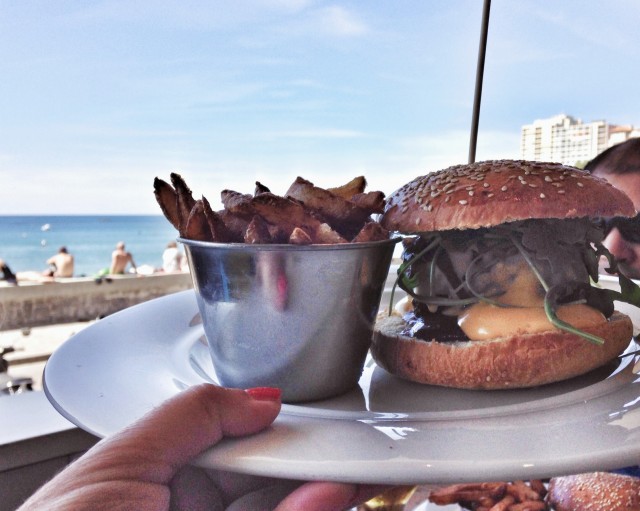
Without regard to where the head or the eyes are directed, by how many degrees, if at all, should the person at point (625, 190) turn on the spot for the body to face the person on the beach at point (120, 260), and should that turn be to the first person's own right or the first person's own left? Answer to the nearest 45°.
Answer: approximately 90° to the first person's own right

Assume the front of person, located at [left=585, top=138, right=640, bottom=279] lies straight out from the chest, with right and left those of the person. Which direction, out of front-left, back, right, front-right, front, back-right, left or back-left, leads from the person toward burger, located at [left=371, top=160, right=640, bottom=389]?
front-left

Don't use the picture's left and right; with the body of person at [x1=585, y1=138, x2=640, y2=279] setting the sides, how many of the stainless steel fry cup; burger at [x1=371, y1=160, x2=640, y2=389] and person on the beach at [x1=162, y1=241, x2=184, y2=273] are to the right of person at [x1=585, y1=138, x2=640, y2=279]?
1

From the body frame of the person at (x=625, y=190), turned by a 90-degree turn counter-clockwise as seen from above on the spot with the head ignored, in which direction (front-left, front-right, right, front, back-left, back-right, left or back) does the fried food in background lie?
front-right

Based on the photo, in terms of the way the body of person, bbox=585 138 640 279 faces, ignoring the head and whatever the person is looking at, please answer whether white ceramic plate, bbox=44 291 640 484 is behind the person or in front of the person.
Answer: in front

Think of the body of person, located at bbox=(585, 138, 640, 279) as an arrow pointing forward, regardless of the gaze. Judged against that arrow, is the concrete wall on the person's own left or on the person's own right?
on the person's own right

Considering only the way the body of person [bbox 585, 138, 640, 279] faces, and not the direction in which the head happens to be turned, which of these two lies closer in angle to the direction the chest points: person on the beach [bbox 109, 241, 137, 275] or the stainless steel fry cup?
the stainless steel fry cup

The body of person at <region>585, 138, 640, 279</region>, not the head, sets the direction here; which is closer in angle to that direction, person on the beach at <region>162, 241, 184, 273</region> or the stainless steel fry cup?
the stainless steel fry cup

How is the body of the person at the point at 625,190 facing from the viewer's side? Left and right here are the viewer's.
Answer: facing the viewer and to the left of the viewer

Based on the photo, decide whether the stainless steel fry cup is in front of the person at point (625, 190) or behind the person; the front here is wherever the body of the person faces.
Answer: in front

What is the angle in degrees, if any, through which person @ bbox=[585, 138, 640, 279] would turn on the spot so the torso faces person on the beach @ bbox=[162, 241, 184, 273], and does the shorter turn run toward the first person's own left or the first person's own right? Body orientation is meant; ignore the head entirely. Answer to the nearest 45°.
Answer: approximately 90° to the first person's own right

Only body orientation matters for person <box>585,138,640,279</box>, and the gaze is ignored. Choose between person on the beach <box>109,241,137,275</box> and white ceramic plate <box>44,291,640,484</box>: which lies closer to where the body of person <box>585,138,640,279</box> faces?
the white ceramic plate
